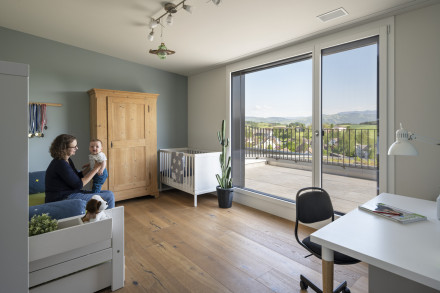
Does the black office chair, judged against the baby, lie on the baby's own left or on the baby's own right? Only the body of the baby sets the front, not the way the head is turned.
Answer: on the baby's own left

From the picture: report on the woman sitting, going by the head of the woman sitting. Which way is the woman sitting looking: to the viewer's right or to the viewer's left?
to the viewer's right

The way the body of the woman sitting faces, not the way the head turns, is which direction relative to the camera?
to the viewer's right

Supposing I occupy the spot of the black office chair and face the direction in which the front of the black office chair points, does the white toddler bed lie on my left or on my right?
on my right

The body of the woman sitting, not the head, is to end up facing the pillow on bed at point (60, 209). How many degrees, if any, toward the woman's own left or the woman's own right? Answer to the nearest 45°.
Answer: approximately 90° to the woman's own right

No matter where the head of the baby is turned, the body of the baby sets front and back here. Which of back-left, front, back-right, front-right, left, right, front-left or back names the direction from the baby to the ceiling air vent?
left
